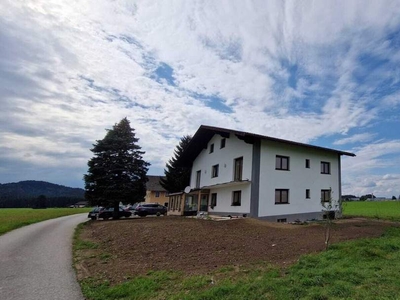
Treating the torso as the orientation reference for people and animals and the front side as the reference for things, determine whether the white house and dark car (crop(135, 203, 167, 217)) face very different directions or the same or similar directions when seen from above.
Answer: very different directions

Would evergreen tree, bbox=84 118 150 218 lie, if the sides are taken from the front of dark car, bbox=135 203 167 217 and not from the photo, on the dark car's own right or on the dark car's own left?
on the dark car's own right

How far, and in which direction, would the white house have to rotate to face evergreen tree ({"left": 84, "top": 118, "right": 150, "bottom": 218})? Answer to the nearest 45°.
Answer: approximately 45° to its right

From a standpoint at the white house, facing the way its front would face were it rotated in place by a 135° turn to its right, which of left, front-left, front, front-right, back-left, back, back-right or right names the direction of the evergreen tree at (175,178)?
front-left
